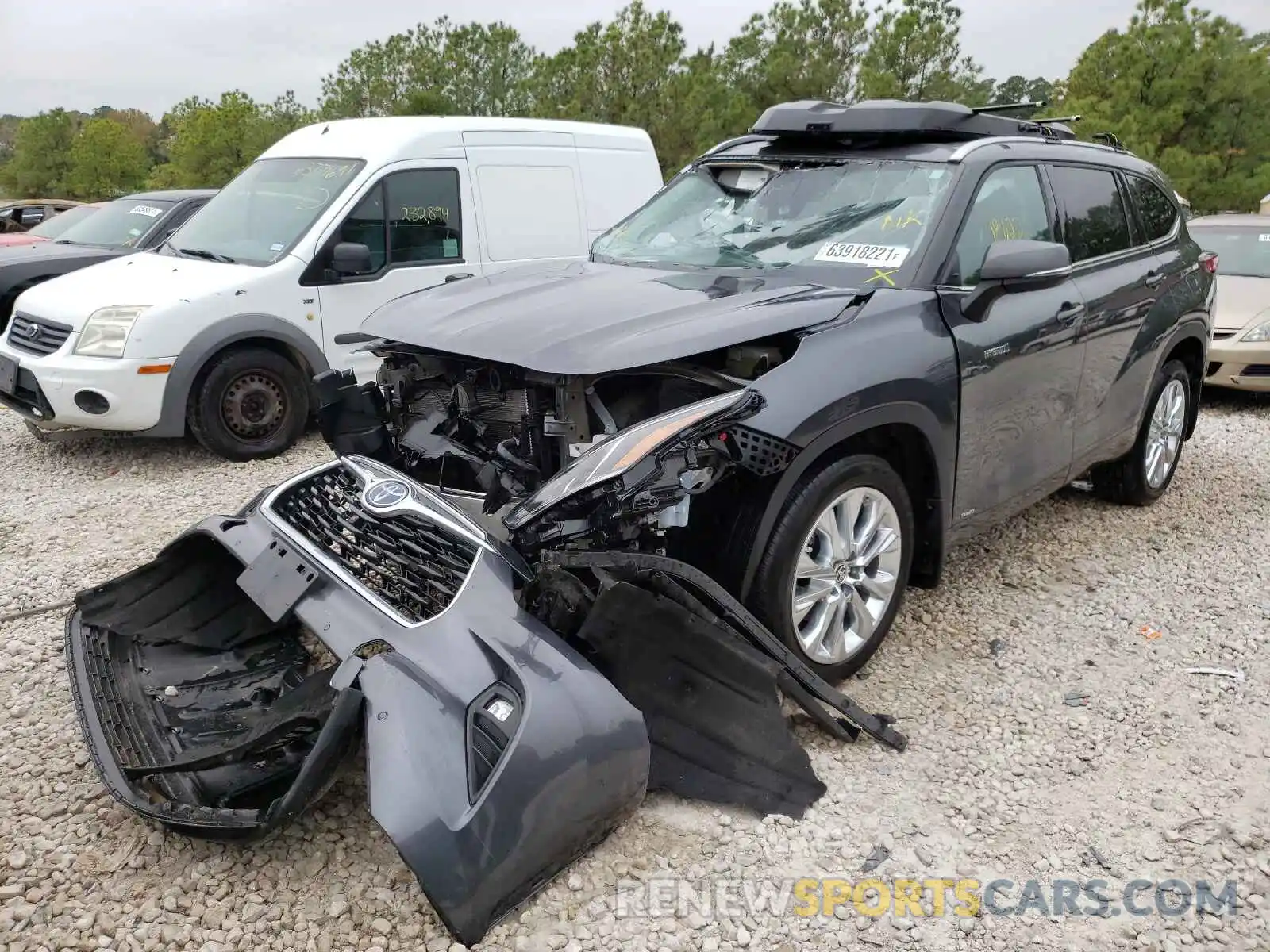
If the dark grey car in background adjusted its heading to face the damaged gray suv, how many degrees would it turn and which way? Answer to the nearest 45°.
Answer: approximately 45° to its left

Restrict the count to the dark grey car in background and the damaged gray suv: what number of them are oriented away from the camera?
0

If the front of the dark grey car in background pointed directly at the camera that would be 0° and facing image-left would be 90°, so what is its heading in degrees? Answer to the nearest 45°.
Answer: approximately 45°

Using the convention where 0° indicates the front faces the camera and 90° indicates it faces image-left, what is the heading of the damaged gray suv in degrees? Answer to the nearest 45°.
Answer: approximately 45°

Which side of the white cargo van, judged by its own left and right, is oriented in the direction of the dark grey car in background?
right

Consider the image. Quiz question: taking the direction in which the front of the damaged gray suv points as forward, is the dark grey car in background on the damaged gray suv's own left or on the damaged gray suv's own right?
on the damaged gray suv's own right

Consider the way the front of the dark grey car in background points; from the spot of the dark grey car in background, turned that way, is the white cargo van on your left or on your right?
on your left

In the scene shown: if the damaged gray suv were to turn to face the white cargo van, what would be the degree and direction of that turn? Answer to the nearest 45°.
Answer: approximately 90° to its right
